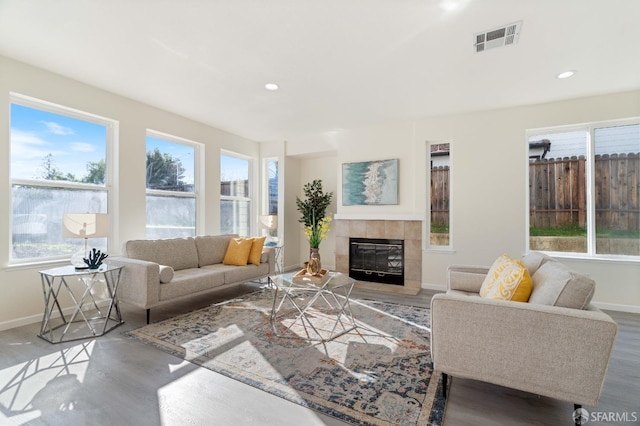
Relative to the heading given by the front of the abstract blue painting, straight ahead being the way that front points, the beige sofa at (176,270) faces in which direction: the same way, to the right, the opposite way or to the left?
to the left

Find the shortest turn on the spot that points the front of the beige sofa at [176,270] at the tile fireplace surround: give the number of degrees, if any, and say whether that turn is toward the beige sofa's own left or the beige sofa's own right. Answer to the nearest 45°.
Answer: approximately 45° to the beige sofa's own left

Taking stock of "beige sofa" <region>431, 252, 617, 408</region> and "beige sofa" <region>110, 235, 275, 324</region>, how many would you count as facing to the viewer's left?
1

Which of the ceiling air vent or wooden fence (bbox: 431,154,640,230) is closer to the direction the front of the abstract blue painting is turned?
the ceiling air vent

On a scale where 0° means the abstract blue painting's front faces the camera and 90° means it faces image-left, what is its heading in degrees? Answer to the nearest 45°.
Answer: approximately 0°

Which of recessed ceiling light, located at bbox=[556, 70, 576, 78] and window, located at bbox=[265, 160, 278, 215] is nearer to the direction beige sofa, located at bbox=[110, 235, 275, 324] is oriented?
the recessed ceiling light

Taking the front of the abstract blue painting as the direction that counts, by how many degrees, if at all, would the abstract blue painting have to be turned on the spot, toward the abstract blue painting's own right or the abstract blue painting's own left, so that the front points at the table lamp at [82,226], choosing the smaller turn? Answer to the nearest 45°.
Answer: approximately 45° to the abstract blue painting's own right

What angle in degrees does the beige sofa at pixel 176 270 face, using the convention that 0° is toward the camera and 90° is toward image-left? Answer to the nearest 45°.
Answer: approximately 315°

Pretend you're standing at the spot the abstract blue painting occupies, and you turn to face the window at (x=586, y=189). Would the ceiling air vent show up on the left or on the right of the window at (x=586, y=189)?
right

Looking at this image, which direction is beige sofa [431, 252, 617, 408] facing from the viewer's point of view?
to the viewer's left

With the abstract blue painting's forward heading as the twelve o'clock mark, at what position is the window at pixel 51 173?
The window is roughly at 2 o'clock from the abstract blue painting.
